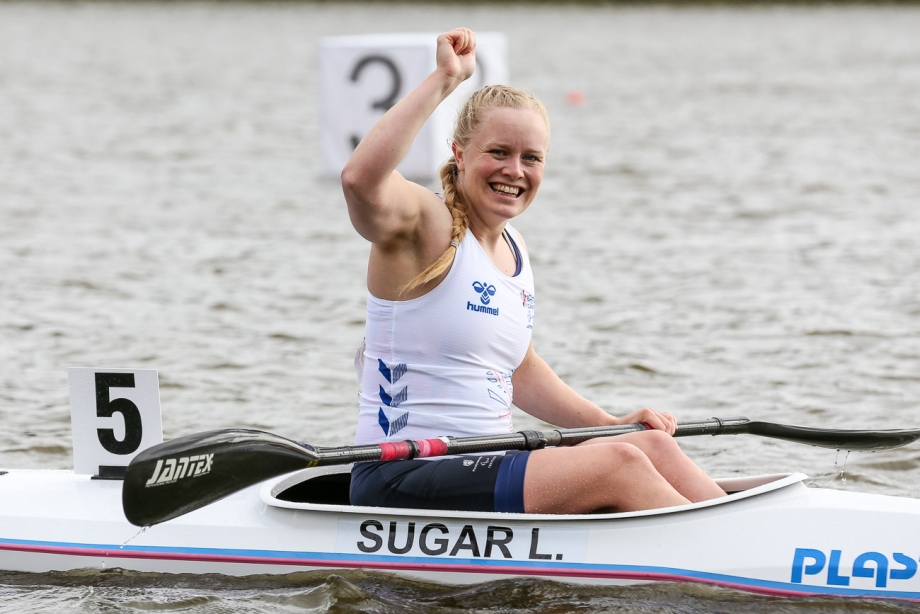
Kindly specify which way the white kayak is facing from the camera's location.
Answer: facing to the right of the viewer

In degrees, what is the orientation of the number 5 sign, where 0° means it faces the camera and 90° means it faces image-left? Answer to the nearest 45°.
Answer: approximately 0°

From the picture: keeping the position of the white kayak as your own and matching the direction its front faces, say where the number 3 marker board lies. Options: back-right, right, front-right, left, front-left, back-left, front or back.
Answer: left

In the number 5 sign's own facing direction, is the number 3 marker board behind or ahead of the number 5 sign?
behind
